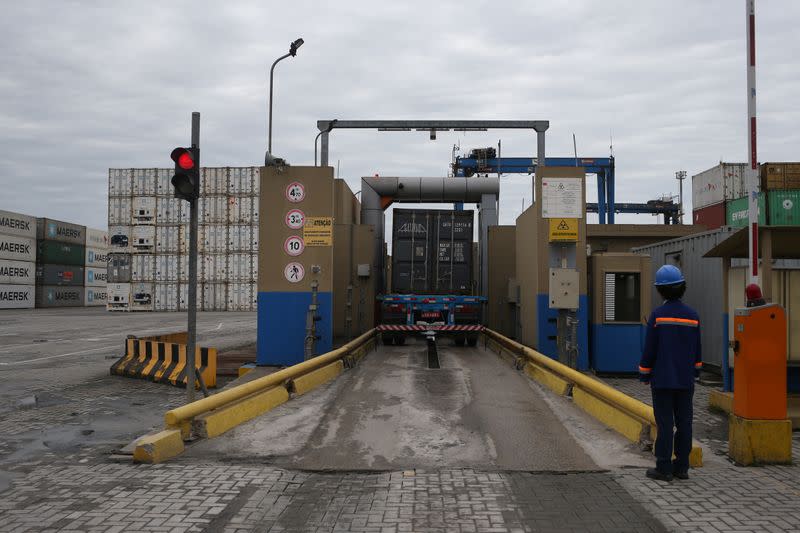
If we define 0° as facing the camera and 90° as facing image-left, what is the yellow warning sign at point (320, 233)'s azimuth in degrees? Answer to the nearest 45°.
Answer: approximately 0°

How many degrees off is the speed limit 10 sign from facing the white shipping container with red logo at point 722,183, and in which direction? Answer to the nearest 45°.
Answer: approximately 135° to its left

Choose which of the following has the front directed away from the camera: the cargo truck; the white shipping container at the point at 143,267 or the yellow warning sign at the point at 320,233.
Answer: the cargo truck

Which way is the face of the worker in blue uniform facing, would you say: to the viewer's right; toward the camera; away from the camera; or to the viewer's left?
away from the camera

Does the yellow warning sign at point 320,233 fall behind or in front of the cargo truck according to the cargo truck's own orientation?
behind

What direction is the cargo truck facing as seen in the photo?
away from the camera
